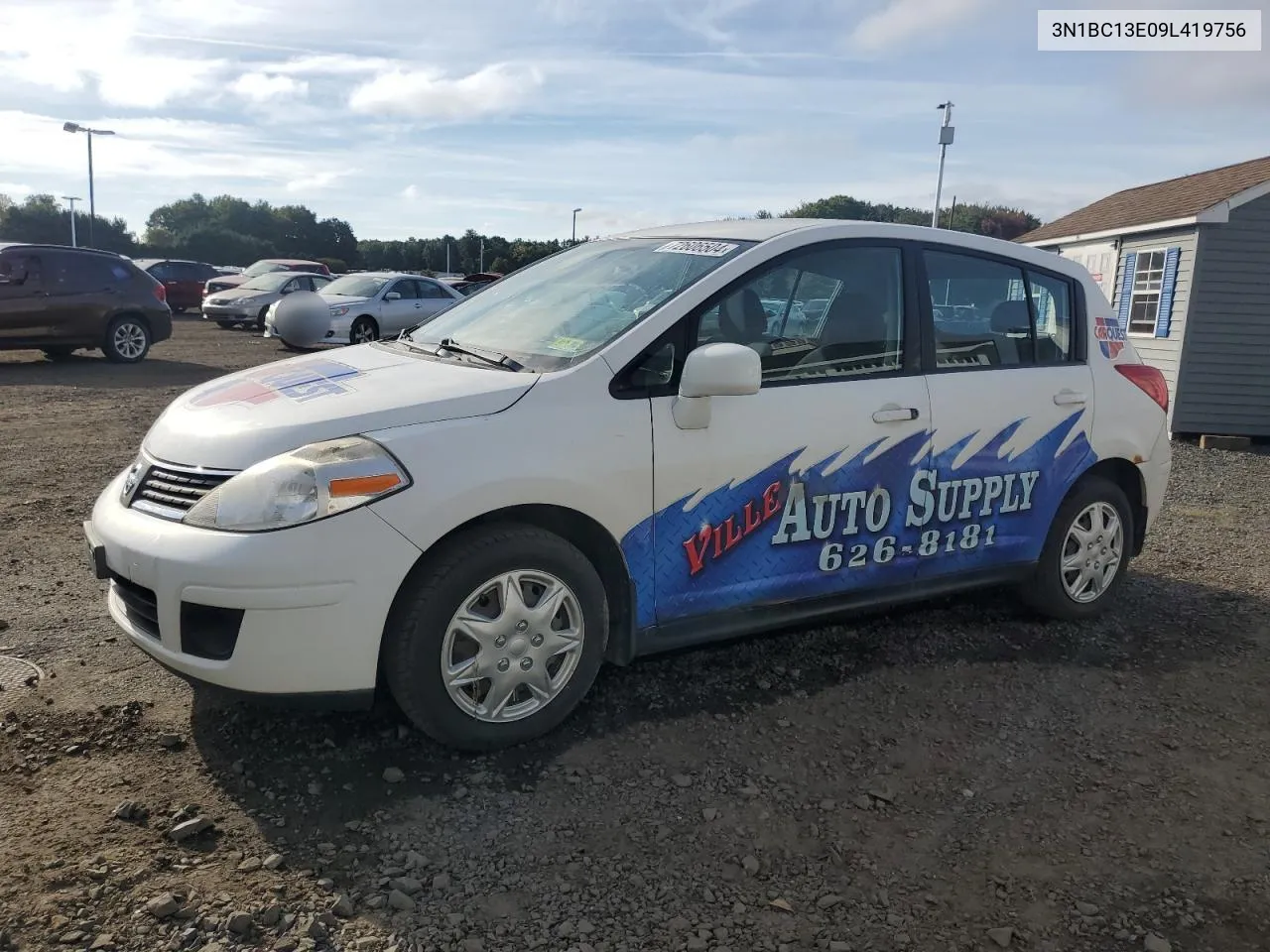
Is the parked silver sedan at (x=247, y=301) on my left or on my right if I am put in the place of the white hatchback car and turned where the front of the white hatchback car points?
on my right

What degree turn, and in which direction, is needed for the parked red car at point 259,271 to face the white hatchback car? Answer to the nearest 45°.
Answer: approximately 45° to its left

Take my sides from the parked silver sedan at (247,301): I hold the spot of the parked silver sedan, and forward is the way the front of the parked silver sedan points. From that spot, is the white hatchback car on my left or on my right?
on my left

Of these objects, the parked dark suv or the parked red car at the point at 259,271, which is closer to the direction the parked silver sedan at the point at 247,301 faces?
the parked dark suv

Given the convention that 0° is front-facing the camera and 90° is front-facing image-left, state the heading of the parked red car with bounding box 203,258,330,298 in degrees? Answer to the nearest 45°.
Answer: approximately 45°

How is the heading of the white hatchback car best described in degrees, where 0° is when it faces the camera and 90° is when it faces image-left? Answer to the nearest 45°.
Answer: approximately 45°

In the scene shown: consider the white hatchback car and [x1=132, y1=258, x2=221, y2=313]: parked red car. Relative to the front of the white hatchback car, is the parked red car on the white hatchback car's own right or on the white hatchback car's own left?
on the white hatchback car's own right

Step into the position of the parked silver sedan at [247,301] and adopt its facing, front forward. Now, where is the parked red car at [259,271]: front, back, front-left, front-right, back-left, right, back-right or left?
back-right
